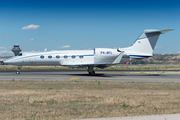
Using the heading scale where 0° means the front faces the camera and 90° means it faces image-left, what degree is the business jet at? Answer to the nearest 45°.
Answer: approximately 90°
